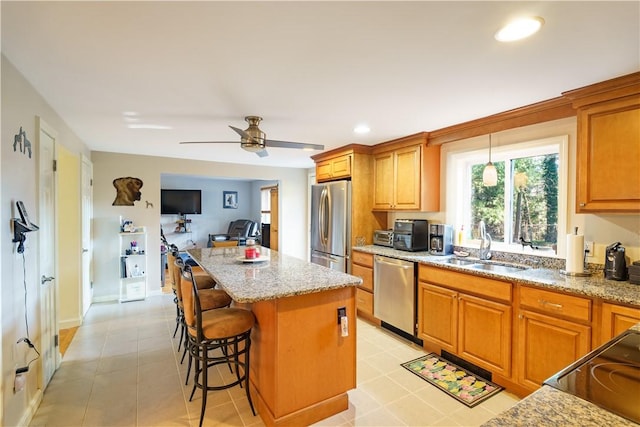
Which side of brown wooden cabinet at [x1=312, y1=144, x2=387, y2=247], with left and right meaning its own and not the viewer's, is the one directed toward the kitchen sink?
left

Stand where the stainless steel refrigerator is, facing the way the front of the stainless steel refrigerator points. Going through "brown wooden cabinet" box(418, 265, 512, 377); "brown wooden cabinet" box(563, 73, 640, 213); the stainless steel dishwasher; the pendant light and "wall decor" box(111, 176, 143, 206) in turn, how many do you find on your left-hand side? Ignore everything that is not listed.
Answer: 4

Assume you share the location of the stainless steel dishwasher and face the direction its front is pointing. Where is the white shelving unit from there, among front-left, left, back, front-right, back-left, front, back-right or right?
front-right

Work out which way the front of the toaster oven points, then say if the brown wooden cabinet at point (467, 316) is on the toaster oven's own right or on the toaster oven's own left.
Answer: on the toaster oven's own left

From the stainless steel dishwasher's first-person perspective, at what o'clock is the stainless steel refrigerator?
The stainless steel refrigerator is roughly at 3 o'clock from the stainless steel dishwasher.

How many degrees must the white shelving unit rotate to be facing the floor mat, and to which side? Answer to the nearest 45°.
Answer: approximately 45° to its left

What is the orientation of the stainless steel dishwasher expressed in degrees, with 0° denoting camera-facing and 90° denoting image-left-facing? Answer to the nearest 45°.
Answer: approximately 45°

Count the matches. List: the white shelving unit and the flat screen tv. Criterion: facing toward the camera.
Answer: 2

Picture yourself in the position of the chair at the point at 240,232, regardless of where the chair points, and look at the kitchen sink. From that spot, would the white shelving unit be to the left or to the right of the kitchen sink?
right

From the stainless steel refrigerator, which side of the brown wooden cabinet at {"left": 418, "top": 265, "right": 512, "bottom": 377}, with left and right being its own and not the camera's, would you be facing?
right

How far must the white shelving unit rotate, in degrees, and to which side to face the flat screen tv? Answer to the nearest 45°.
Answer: approximately 180°

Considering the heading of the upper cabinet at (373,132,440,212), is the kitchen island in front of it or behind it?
in front

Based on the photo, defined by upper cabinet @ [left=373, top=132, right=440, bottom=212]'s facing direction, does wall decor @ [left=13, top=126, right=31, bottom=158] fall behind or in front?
in front

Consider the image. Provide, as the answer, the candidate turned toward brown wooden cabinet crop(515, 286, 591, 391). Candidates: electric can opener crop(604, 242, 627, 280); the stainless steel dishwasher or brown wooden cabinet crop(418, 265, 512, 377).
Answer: the electric can opener

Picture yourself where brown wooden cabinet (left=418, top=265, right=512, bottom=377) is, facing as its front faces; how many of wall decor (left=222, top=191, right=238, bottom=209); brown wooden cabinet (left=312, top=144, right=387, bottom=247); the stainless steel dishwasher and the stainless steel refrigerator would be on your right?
4

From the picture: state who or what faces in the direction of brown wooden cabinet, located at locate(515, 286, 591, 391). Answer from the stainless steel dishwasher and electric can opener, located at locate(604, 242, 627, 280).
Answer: the electric can opener
